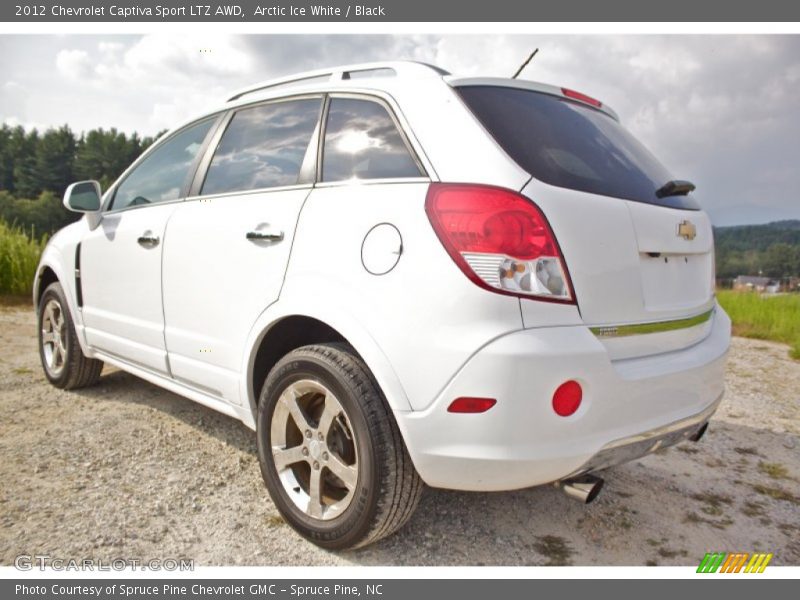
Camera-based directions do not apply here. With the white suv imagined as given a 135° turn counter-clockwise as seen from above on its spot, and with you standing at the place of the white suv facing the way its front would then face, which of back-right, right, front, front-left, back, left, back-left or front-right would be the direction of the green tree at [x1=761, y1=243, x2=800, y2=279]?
back-left

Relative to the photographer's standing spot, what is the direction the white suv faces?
facing away from the viewer and to the left of the viewer

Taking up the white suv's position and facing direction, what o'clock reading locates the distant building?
The distant building is roughly at 3 o'clock from the white suv.
